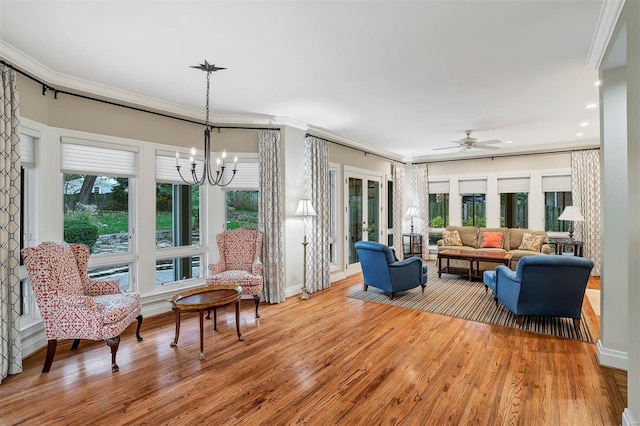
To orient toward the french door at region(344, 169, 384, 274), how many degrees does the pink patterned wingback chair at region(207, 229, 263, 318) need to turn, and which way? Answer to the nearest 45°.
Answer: approximately 135° to its left

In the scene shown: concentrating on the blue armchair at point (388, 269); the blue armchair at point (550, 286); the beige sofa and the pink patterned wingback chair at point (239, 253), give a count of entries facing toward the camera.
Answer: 2

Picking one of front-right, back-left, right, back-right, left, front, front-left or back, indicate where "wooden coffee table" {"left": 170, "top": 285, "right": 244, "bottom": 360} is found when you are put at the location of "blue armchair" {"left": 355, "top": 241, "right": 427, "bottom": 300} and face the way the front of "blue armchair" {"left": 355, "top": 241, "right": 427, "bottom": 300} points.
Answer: back

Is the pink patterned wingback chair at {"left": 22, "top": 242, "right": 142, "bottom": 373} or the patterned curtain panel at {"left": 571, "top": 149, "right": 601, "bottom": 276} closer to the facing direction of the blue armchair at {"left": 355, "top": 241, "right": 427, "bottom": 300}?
the patterned curtain panel

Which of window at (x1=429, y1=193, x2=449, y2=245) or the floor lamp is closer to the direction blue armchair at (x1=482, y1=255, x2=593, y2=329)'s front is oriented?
the window

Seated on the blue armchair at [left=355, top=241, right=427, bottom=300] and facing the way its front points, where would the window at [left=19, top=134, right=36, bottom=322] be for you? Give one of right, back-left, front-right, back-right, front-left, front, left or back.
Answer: back

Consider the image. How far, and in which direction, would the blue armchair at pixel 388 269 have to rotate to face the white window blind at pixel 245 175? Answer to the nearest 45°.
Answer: approximately 135° to its left

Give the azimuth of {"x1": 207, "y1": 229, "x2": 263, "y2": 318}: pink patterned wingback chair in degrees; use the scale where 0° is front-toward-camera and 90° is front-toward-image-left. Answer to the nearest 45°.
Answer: approximately 0°

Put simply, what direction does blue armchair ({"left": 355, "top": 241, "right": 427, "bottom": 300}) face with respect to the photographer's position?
facing away from the viewer and to the right of the viewer

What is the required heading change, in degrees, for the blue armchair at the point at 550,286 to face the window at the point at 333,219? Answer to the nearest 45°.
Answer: approximately 45° to its left

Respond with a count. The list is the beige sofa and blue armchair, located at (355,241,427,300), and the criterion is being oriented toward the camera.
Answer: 1

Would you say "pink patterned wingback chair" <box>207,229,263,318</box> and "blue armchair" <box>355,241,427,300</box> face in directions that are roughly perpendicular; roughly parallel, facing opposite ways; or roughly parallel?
roughly perpendicular

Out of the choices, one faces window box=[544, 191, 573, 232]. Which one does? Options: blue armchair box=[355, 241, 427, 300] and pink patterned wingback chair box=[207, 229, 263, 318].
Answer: the blue armchair

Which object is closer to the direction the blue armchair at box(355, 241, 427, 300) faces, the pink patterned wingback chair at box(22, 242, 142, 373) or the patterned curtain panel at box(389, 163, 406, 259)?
the patterned curtain panel

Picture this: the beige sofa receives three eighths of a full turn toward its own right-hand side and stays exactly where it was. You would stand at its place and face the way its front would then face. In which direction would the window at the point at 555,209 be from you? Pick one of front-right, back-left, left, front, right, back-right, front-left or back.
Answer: right
